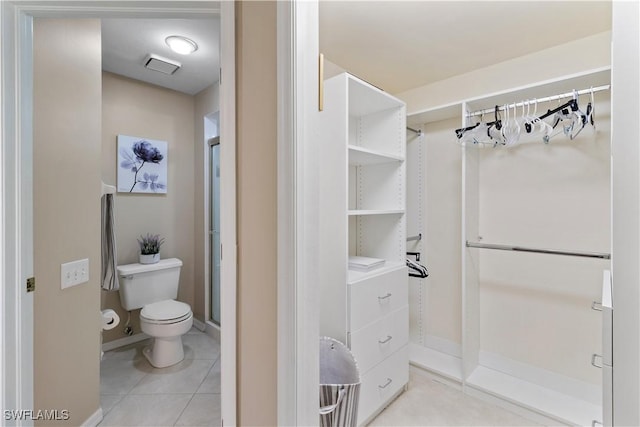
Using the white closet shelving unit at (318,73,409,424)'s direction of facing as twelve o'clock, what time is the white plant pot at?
The white plant pot is roughly at 5 o'clock from the white closet shelving unit.

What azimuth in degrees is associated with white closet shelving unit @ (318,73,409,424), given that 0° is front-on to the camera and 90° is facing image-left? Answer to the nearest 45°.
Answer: approximately 315°

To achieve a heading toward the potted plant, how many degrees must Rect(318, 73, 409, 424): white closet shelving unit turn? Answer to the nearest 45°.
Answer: approximately 135° to its right

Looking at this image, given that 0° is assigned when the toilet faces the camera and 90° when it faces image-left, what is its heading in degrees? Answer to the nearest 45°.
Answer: approximately 315°

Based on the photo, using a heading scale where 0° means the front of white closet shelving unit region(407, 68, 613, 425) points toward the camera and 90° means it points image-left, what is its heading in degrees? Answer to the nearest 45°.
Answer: approximately 45°
